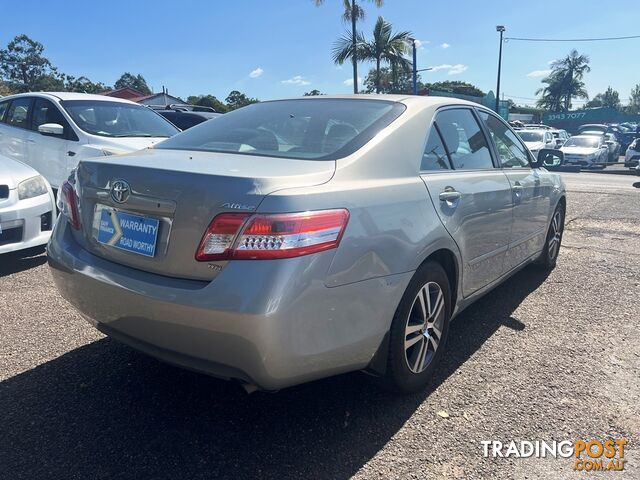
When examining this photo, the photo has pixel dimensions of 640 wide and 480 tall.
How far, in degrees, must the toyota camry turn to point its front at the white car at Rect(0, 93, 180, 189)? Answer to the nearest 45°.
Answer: approximately 90° to its left

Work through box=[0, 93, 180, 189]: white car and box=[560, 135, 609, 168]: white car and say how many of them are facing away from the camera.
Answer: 0

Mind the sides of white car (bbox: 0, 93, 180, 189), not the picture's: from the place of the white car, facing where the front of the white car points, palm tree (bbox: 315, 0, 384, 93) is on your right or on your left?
on your left

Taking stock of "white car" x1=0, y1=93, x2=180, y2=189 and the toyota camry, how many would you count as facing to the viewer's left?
0

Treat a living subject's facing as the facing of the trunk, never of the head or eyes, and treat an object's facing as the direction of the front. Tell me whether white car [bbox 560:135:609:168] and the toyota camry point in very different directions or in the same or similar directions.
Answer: very different directions

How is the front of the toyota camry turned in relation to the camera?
facing away from the viewer and to the right of the viewer

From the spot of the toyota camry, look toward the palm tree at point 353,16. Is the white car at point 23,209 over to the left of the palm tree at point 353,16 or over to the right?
left

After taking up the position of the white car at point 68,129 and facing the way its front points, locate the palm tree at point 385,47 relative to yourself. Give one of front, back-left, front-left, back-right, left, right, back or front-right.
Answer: left

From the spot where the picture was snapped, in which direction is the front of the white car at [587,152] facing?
facing the viewer and to the left of the viewer

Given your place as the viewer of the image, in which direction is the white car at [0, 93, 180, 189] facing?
facing the viewer and to the right of the viewer

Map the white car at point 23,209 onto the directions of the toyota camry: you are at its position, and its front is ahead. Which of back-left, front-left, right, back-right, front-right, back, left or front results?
left

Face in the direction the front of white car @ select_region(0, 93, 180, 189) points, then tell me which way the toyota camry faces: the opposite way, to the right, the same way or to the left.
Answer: to the left

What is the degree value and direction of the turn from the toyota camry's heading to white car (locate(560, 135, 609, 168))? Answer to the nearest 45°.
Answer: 0° — it already faces it
